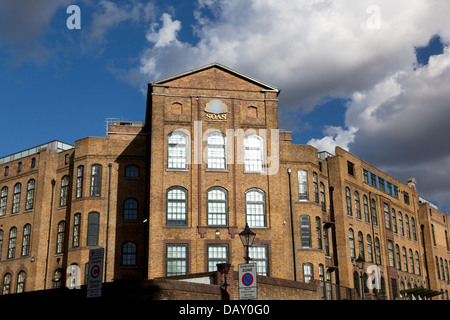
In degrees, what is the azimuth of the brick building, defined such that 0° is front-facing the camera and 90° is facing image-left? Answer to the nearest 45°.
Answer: approximately 0°

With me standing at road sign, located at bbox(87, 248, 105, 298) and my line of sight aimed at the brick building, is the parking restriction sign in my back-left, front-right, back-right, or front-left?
front-right

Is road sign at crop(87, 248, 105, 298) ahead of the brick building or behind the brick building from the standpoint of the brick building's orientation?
ahead

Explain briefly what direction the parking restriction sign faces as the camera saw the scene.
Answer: facing the viewer

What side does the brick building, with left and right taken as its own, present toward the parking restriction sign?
front

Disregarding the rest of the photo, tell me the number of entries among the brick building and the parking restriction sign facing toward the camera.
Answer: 2

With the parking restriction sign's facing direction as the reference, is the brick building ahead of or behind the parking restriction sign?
behind
